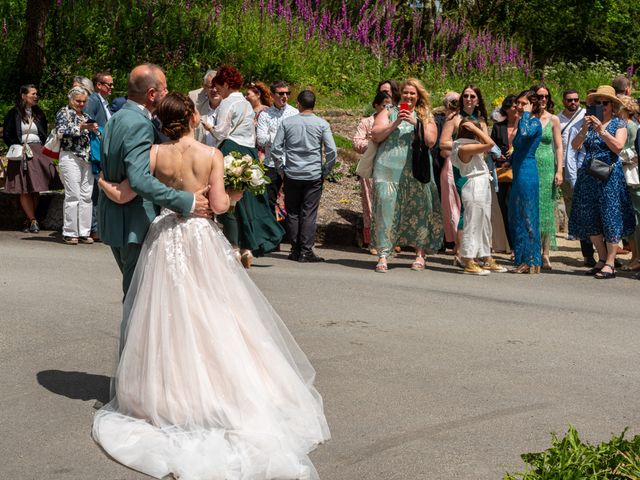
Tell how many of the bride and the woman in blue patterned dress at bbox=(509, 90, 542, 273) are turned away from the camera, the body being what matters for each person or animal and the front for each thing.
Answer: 1

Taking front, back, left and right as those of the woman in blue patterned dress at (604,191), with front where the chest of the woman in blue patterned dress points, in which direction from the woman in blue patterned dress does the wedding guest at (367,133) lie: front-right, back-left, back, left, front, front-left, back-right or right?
front-right

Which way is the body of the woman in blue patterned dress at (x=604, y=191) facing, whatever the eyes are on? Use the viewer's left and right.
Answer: facing the viewer and to the left of the viewer

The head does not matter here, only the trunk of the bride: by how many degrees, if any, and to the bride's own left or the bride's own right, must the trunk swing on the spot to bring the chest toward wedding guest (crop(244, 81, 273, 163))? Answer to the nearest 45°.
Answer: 0° — they already face them

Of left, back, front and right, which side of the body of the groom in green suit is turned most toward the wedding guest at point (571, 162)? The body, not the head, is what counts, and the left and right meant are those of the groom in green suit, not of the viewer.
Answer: front

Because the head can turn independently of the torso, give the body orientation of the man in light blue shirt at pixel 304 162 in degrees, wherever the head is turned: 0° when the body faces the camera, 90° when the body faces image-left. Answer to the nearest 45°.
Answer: approximately 180°

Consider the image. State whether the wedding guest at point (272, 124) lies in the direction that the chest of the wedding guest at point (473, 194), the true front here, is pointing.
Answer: no

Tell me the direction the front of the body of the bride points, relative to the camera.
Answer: away from the camera

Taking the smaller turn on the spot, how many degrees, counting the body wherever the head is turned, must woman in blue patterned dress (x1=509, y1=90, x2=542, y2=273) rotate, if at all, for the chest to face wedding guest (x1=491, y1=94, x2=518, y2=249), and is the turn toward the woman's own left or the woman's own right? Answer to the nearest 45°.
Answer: approximately 90° to the woman's own right

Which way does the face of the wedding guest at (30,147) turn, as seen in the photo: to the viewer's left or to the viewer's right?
to the viewer's right

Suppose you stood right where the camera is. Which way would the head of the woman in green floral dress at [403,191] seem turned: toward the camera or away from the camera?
toward the camera

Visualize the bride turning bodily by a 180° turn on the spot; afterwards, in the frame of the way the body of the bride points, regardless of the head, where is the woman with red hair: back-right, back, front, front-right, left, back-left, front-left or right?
back

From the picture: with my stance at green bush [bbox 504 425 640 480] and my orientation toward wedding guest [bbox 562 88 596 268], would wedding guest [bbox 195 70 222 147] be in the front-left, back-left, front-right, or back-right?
front-left

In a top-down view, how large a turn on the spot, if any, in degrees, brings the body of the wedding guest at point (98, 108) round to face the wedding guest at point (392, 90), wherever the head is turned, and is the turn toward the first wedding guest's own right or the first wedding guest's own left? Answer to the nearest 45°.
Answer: approximately 45° to the first wedding guest's own left

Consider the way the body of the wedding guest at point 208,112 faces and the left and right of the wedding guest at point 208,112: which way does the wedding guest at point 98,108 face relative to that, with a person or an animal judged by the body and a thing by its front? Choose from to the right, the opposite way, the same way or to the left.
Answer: the same way
